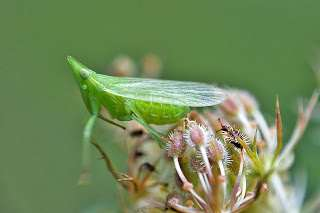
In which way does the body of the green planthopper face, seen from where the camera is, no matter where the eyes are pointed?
to the viewer's left
